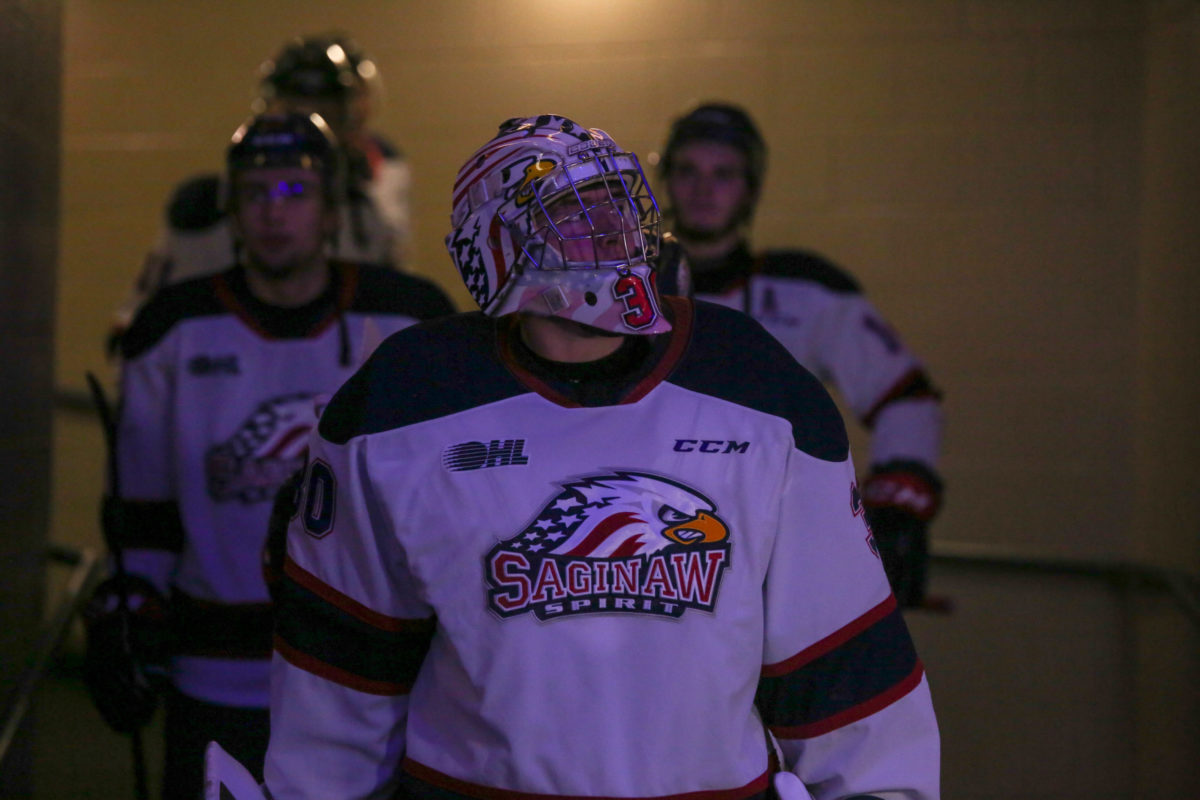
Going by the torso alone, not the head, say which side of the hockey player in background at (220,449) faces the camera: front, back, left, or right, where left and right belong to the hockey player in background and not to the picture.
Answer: front

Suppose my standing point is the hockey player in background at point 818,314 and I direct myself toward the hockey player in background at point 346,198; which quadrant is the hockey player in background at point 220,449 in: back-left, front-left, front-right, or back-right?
front-left

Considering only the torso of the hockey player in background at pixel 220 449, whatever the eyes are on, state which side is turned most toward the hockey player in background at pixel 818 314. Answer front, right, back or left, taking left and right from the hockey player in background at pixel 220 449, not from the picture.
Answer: left
